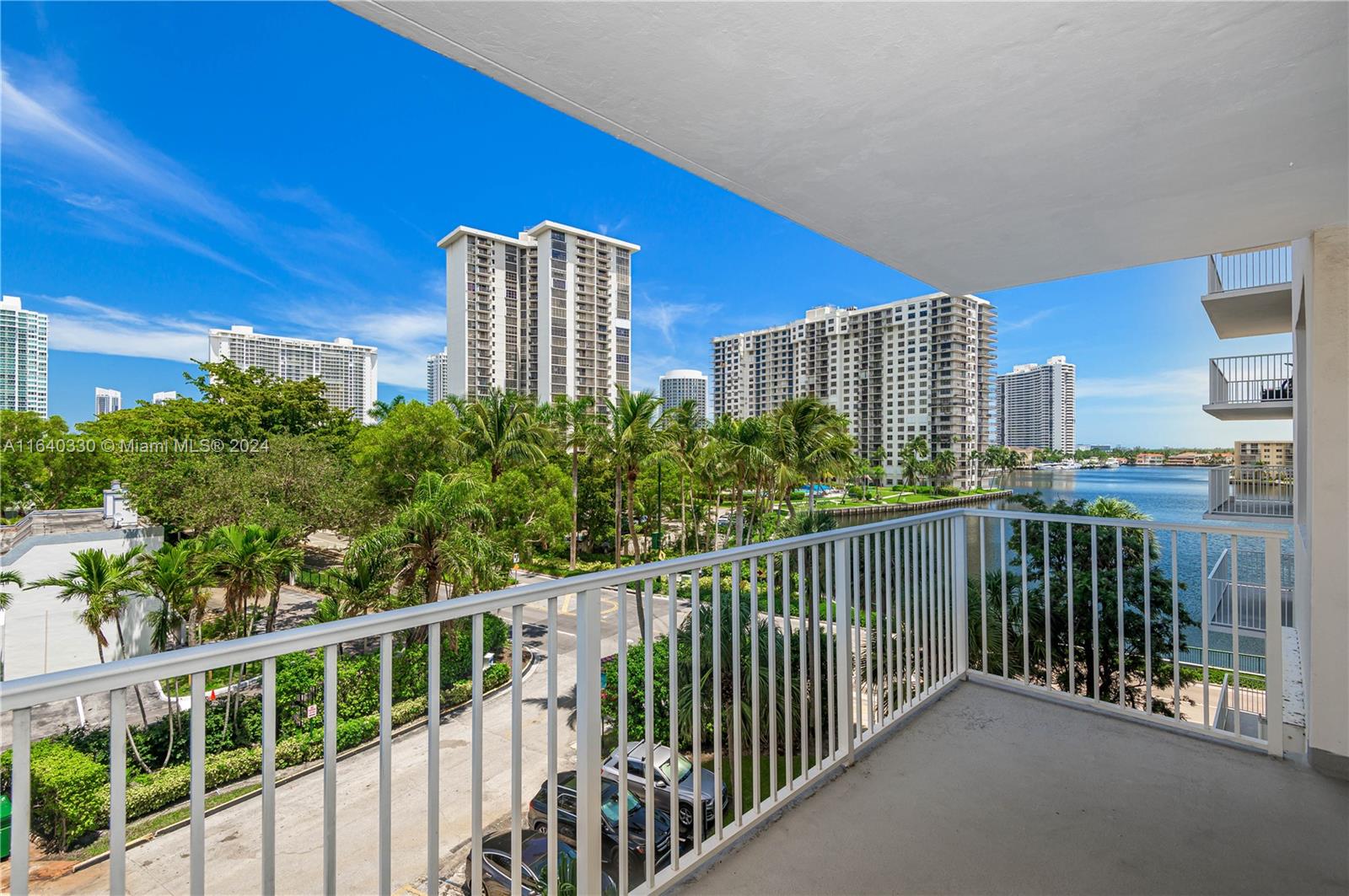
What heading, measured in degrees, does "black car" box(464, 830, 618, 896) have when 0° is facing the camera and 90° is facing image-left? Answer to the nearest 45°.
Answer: approximately 315°

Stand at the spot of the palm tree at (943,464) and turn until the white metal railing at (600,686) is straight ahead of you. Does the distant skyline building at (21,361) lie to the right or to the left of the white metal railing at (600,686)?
right

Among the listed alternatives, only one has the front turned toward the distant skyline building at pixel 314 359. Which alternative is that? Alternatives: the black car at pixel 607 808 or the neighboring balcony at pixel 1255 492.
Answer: the neighboring balcony

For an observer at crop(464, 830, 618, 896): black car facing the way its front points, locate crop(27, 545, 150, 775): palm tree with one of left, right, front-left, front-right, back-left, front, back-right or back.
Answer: back

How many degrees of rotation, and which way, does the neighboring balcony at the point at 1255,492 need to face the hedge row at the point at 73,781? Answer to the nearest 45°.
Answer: approximately 45° to its left

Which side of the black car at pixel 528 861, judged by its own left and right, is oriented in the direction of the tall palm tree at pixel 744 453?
left

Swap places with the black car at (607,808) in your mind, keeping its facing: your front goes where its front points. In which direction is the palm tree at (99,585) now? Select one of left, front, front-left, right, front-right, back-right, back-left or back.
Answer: back

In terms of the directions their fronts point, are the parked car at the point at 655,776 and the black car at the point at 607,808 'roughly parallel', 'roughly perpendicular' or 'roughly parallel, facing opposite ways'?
roughly parallel

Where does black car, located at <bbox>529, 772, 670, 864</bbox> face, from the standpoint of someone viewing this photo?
facing the viewer and to the right of the viewer

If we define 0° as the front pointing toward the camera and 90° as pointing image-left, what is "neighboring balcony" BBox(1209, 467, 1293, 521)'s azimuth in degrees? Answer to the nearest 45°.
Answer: approximately 90°

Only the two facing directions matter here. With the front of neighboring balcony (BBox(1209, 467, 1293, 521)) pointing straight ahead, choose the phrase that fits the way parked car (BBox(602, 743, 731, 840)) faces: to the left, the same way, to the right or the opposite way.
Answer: the opposite way

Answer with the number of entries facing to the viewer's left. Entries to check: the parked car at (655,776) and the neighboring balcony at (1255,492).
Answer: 1

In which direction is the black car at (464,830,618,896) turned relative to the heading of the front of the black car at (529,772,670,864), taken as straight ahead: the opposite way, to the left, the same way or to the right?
the same way

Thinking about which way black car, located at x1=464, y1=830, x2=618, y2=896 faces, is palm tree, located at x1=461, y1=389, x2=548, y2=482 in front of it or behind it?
behind

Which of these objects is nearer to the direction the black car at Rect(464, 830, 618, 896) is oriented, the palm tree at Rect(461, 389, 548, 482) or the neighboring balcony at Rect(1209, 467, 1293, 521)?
the neighboring balcony

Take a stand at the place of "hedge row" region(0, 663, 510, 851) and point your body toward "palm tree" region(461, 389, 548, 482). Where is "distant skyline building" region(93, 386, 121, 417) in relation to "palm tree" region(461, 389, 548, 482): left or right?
left
